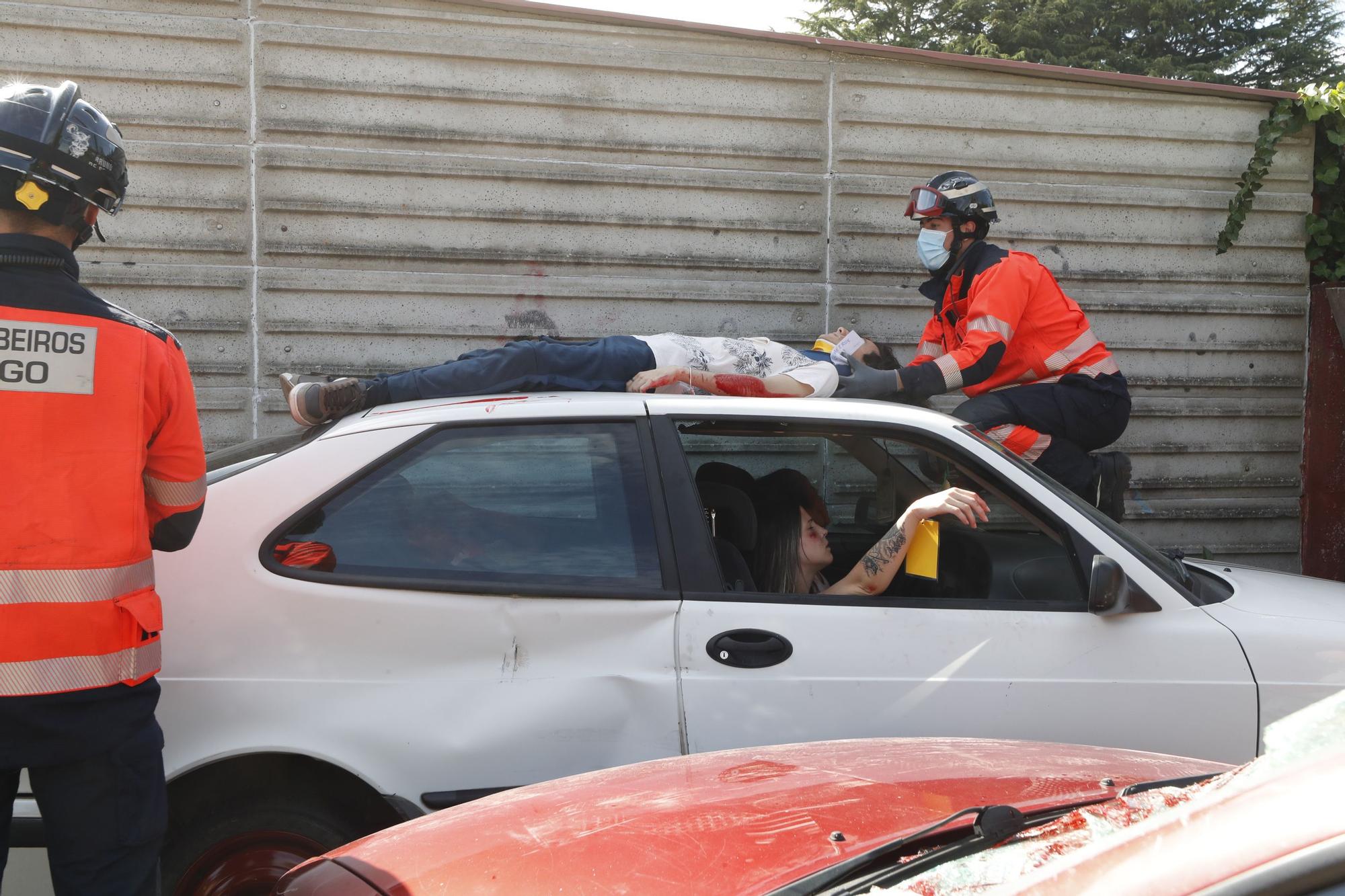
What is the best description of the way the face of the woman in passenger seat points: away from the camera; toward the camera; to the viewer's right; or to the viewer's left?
to the viewer's right

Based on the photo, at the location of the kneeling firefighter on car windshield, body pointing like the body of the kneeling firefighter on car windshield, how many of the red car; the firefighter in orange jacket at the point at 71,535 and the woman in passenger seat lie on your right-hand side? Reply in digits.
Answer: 0

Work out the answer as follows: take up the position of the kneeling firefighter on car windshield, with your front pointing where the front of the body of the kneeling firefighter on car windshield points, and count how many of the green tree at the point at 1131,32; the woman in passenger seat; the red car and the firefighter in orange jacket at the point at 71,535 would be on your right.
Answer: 1

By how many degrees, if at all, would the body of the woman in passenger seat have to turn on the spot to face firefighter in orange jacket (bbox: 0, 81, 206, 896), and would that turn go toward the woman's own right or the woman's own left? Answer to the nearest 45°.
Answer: approximately 135° to the woman's own right

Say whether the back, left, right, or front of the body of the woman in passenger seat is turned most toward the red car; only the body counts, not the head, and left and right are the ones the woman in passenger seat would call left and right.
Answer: right

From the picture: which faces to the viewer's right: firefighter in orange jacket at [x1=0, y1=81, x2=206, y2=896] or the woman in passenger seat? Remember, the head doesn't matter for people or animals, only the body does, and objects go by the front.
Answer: the woman in passenger seat

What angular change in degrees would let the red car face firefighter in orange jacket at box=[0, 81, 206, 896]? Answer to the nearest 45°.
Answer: approximately 45° to its left

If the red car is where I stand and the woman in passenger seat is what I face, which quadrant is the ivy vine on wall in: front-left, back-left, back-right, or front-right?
front-right

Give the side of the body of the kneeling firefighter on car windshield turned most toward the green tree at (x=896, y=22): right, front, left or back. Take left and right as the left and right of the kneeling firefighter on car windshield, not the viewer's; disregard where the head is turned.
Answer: right

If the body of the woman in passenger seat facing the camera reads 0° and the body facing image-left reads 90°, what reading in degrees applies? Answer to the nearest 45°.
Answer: approximately 270°

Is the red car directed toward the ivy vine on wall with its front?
no

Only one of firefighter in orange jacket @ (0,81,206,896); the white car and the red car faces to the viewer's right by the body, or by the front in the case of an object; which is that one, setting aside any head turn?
the white car

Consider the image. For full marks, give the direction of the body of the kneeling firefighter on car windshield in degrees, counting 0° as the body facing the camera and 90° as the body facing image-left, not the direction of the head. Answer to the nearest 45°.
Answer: approximately 90°

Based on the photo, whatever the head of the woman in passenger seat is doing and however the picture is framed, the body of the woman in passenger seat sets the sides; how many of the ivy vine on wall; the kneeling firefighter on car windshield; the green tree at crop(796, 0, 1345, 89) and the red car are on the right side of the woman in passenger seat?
1

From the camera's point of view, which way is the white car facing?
to the viewer's right

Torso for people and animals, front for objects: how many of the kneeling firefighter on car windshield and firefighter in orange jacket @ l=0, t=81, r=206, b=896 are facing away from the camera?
1

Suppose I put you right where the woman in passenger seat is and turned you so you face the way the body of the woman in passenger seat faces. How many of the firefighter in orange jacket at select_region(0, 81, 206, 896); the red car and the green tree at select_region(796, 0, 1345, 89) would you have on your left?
1

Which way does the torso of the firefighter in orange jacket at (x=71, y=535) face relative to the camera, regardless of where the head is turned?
away from the camera

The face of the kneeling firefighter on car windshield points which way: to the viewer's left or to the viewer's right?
to the viewer's left
